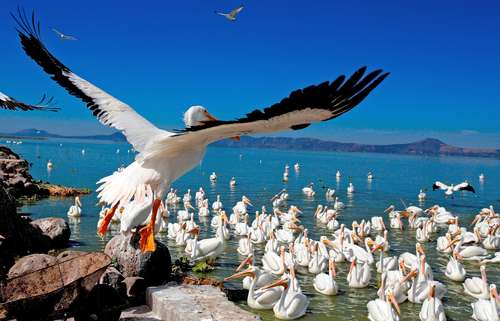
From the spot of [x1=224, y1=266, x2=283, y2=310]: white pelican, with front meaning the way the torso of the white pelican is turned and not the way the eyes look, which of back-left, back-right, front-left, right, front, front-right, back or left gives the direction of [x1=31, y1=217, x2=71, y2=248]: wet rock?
front-right

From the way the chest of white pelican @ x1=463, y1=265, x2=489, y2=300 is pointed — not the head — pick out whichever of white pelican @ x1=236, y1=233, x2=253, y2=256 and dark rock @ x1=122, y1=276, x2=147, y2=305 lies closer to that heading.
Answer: the dark rock

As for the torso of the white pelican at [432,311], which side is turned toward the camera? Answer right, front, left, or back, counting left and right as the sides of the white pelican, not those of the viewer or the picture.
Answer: front

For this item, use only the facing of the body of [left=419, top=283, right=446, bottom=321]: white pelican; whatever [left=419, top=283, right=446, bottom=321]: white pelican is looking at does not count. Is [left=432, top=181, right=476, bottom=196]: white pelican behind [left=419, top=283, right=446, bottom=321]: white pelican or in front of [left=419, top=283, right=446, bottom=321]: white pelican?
behind

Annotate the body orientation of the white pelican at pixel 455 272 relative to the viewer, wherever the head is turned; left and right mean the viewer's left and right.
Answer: facing the viewer

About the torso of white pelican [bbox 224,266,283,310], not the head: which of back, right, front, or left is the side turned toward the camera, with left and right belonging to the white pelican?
left

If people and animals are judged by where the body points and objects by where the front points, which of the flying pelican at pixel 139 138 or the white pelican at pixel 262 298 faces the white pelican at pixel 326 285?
the flying pelican

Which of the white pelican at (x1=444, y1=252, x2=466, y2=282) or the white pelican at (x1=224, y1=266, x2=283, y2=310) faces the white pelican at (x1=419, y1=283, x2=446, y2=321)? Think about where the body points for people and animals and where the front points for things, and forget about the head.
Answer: the white pelican at (x1=444, y1=252, x2=466, y2=282)

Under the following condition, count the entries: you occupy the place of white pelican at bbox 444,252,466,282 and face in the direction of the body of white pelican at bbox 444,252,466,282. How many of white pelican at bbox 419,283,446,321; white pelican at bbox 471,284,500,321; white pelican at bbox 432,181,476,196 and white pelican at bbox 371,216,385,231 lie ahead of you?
2
